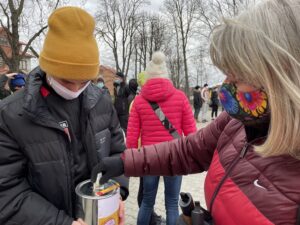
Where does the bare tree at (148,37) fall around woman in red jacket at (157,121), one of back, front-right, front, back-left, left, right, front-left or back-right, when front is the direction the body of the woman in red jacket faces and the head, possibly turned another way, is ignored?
front

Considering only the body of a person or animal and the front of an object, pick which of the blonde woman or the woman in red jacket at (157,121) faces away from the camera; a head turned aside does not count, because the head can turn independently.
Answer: the woman in red jacket

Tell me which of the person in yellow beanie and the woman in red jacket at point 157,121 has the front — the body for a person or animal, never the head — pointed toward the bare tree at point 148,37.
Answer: the woman in red jacket

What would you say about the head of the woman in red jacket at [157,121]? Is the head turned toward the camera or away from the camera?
away from the camera

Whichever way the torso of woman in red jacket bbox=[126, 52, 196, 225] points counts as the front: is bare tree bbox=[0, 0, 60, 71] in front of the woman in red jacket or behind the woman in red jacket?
in front

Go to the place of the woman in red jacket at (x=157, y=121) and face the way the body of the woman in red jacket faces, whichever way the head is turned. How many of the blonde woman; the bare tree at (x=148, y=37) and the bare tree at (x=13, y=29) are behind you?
1

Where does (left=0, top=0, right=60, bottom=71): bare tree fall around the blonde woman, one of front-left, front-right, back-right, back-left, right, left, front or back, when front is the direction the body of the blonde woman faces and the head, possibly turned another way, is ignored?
right

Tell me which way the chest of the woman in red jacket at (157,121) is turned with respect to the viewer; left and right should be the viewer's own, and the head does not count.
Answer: facing away from the viewer

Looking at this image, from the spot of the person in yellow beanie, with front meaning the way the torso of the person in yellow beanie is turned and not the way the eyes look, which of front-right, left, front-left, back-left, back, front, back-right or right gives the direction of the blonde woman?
front

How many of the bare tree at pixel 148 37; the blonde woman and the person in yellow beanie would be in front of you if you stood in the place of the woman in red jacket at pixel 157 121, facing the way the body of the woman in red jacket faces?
1

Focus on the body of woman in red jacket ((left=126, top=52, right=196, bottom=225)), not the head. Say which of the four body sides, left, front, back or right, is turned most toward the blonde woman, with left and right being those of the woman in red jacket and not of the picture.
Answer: back

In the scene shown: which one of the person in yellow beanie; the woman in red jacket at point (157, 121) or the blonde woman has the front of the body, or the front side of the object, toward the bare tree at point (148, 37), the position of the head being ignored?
the woman in red jacket

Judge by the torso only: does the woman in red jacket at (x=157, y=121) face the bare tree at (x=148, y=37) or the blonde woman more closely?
the bare tree

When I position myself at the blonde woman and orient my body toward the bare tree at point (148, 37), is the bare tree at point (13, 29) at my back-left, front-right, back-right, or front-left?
front-left

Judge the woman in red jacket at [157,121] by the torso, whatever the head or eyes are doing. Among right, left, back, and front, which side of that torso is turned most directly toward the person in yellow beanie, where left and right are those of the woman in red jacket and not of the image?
back

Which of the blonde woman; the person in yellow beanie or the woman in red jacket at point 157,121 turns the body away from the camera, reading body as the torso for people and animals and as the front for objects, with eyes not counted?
the woman in red jacket

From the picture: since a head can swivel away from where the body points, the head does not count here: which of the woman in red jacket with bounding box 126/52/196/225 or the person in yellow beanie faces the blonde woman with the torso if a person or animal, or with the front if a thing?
the person in yellow beanie

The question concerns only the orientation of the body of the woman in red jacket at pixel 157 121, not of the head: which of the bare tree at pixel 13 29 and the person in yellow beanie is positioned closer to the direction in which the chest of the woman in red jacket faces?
the bare tree
